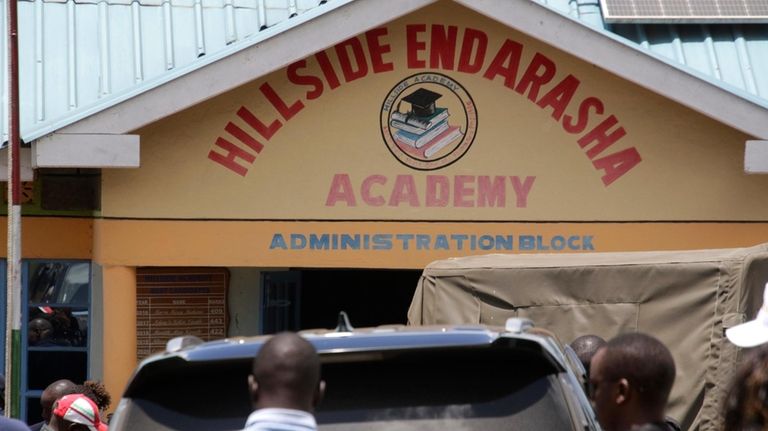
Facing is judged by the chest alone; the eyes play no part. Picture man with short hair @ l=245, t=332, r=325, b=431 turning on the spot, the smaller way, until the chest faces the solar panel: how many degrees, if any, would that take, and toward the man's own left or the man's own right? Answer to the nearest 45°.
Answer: approximately 45° to the man's own right

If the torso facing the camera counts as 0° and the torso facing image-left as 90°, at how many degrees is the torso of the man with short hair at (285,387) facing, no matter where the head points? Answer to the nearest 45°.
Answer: approximately 180°

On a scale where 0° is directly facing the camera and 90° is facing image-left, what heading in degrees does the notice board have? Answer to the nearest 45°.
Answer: approximately 0°

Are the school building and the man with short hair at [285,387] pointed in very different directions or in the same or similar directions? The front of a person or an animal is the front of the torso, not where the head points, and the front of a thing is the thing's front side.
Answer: very different directions

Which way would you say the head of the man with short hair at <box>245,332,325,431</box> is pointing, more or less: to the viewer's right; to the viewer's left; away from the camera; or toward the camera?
away from the camera

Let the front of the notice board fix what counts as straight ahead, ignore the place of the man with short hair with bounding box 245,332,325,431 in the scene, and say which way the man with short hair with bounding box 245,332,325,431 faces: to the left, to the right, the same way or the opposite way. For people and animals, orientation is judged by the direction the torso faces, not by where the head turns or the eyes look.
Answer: the opposite way
